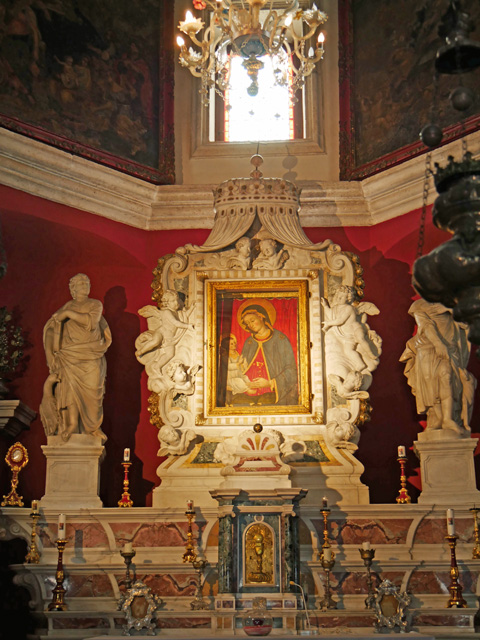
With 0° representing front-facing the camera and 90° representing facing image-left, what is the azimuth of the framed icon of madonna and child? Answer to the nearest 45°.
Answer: approximately 0°

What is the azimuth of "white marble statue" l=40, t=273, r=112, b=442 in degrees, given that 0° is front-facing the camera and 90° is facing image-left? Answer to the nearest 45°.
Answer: approximately 0°

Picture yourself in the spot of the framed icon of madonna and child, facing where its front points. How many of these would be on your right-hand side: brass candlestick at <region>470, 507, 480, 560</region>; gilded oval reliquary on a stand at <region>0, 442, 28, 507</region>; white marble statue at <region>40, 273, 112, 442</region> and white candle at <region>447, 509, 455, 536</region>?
2

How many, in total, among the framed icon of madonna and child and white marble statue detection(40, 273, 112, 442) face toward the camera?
2

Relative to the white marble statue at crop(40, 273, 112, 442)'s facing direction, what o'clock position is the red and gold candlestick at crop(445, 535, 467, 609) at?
The red and gold candlestick is roughly at 10 o'clock from the white marble statue.

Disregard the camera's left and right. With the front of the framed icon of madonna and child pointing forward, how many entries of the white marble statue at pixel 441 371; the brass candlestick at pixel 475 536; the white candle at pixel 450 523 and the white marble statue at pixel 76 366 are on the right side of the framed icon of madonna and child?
1

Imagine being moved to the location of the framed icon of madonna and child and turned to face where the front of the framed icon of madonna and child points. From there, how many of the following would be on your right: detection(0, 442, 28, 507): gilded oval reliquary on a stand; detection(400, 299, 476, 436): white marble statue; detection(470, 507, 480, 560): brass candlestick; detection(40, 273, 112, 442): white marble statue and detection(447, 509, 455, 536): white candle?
2

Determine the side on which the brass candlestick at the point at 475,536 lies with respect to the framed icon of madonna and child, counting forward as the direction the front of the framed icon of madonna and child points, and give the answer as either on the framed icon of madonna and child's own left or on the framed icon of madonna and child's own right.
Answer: on the framed icon of madonna and child's own left
